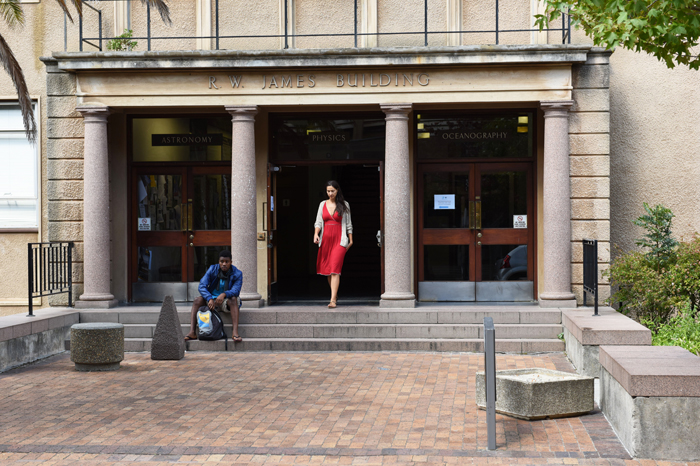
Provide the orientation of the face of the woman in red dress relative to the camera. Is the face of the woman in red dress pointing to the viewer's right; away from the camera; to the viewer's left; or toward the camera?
toward the camera

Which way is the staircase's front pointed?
toward the camera

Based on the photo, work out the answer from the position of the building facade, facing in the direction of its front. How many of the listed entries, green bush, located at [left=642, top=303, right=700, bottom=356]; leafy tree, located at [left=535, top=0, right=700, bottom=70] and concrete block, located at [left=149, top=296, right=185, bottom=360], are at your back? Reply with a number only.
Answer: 0

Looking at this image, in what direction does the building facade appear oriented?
toward the camera

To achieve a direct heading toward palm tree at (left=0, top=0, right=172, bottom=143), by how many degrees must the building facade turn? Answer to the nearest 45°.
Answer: approximately 90° to its right

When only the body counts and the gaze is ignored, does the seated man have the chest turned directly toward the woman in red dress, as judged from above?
no

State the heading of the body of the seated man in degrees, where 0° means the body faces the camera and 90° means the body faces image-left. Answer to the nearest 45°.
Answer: approximately 0°

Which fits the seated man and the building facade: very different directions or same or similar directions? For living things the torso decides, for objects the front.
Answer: same or similar directions

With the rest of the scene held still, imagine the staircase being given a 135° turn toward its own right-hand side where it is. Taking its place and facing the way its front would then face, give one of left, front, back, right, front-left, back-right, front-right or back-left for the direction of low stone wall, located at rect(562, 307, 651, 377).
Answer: back

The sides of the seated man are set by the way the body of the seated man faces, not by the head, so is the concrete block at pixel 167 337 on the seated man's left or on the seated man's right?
on the seated man's right

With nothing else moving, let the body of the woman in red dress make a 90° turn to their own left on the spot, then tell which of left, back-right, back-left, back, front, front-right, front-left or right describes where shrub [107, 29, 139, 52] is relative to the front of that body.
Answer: back

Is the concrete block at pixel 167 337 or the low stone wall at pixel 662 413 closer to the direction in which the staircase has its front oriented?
the low stone wall

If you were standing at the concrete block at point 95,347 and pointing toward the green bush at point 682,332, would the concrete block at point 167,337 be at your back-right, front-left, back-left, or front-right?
front-left

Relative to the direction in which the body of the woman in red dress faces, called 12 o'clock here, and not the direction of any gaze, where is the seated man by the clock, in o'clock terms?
The seated man is roughly at 2 o'clock from the woman in red dress.
